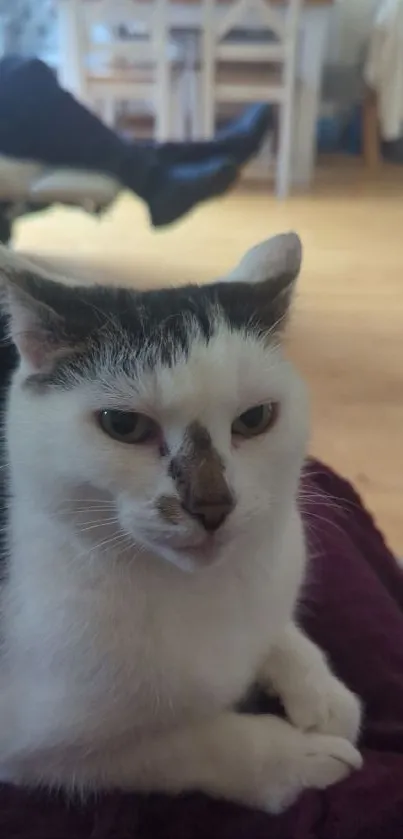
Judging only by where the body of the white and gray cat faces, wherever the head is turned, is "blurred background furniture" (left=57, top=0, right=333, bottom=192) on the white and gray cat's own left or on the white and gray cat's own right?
on the white and gray cat's own left

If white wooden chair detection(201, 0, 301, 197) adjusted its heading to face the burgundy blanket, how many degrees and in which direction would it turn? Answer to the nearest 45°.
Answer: approximately 180°

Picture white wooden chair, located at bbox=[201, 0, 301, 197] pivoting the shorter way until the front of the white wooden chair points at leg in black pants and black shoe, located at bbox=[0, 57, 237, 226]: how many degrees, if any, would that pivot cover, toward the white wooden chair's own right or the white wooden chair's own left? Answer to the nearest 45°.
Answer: approximately 180°

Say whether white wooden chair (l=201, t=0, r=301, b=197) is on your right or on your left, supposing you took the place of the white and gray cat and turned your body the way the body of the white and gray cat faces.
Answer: on your left

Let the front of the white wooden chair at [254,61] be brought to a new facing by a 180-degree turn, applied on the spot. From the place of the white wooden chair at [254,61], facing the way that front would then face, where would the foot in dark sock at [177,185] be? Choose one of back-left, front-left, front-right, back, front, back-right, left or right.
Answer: front

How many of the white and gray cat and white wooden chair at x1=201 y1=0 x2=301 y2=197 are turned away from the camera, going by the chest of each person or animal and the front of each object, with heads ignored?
1

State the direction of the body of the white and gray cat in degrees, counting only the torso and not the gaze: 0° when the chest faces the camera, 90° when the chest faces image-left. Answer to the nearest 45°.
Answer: approximately 315°

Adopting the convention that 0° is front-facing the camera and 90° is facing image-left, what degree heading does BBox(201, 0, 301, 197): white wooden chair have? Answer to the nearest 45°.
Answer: approximately 180°

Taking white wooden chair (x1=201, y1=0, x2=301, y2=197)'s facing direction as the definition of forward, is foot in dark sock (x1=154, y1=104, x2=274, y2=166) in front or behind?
behind

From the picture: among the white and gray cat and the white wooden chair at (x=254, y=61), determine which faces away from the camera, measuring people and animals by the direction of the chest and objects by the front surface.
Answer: the white wooden chair

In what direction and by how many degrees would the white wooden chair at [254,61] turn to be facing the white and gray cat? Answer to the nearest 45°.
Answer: approximately 180°
